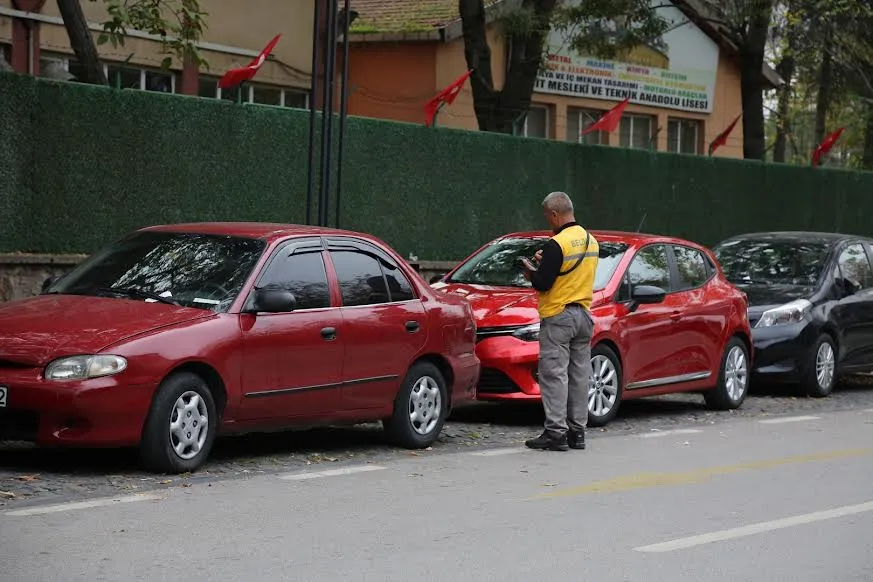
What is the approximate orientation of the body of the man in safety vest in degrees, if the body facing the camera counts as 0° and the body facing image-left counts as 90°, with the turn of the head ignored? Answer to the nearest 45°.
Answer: approximately 135°

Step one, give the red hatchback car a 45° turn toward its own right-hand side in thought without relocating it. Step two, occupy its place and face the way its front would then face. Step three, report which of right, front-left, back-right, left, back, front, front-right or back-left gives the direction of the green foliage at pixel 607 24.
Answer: right

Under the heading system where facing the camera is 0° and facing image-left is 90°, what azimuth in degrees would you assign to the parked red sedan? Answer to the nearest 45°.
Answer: approximately 45°

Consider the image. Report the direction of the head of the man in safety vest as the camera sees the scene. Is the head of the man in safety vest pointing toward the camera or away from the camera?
away from the camera

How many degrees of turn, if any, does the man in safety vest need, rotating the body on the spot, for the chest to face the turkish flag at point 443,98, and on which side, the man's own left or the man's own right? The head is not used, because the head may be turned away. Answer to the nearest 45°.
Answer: approximately 45° to the man's own right
